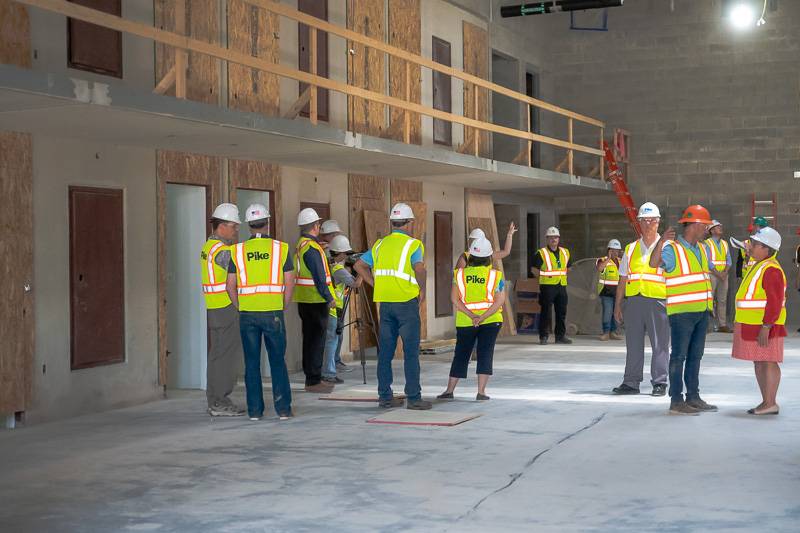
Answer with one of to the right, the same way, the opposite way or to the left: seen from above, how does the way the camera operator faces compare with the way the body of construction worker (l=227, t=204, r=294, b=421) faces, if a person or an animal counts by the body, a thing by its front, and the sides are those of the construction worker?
to the right

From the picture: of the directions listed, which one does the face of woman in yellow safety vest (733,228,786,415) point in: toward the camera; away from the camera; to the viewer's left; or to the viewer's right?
to the viewer's left

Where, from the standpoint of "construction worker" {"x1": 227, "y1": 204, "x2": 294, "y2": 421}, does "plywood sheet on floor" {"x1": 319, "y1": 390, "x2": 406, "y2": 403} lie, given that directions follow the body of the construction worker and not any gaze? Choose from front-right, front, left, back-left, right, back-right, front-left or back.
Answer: front-right

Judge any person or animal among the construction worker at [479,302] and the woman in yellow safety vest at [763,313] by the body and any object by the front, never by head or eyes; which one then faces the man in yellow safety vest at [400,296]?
the woman in yellow safety vest

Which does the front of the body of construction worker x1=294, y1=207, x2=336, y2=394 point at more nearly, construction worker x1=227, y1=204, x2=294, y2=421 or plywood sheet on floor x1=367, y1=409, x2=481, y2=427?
the plywood sheet on floor

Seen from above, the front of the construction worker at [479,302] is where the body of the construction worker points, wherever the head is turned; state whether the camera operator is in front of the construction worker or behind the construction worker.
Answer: in front

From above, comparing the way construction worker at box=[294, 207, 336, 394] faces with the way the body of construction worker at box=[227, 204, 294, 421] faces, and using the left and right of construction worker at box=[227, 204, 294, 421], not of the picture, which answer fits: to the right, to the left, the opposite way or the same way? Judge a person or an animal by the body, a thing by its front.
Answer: to the right

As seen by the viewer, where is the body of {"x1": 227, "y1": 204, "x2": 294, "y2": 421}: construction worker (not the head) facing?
away from the camera

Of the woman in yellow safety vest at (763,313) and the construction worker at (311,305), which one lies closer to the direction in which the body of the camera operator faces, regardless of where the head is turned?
the woman in yellow safety vest

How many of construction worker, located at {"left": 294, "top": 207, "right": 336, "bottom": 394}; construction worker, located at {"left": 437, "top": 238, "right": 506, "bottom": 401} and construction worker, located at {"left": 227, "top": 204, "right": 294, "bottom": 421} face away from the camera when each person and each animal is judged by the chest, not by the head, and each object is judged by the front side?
2

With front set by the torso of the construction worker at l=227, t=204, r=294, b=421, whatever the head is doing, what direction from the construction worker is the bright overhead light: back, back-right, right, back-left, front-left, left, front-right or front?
front-right
